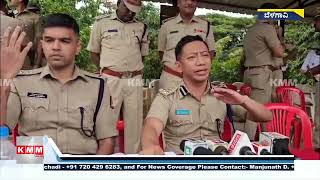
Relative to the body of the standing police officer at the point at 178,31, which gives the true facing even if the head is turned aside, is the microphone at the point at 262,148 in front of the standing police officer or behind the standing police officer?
in front

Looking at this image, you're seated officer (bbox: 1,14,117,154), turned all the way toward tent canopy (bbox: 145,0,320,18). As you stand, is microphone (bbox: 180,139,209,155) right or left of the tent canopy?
right

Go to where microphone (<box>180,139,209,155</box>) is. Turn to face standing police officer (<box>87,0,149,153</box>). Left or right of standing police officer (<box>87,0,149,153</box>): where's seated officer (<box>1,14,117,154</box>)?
left

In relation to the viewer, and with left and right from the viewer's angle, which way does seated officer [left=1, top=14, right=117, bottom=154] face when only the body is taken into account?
facing the viewer

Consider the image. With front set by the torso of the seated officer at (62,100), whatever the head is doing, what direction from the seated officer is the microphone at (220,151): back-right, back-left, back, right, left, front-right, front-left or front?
front-left

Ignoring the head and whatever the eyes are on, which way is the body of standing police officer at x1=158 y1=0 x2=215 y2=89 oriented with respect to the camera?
toward the camera

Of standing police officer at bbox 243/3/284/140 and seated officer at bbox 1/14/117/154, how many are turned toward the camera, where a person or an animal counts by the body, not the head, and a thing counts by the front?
1

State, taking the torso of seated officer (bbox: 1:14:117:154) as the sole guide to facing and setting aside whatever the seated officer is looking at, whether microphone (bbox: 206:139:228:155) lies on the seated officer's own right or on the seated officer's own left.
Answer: on the seated officer's own left

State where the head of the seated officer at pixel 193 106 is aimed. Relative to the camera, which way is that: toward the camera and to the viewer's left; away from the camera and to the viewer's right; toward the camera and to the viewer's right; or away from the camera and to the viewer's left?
toward the camera and to the viewer's right

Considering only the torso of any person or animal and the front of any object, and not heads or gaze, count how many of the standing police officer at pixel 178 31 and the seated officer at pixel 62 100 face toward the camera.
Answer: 2

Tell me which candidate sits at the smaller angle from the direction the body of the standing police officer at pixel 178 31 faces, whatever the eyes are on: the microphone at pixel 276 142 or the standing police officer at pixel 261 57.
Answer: the microphone

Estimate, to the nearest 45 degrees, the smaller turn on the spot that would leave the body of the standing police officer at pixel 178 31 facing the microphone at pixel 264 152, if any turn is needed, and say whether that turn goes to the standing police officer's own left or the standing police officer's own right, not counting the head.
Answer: approximately 45° to the standing police officer's own left
